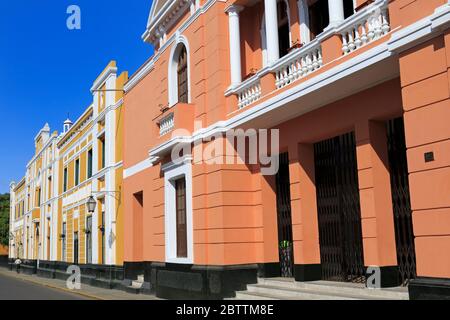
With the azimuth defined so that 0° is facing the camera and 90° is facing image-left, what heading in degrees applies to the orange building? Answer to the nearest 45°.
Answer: approximately 45°

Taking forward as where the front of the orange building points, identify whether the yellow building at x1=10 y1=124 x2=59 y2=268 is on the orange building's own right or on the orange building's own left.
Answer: on the orange building's own right

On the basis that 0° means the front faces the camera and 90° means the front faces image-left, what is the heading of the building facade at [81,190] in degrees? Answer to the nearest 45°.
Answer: approximately 45°
